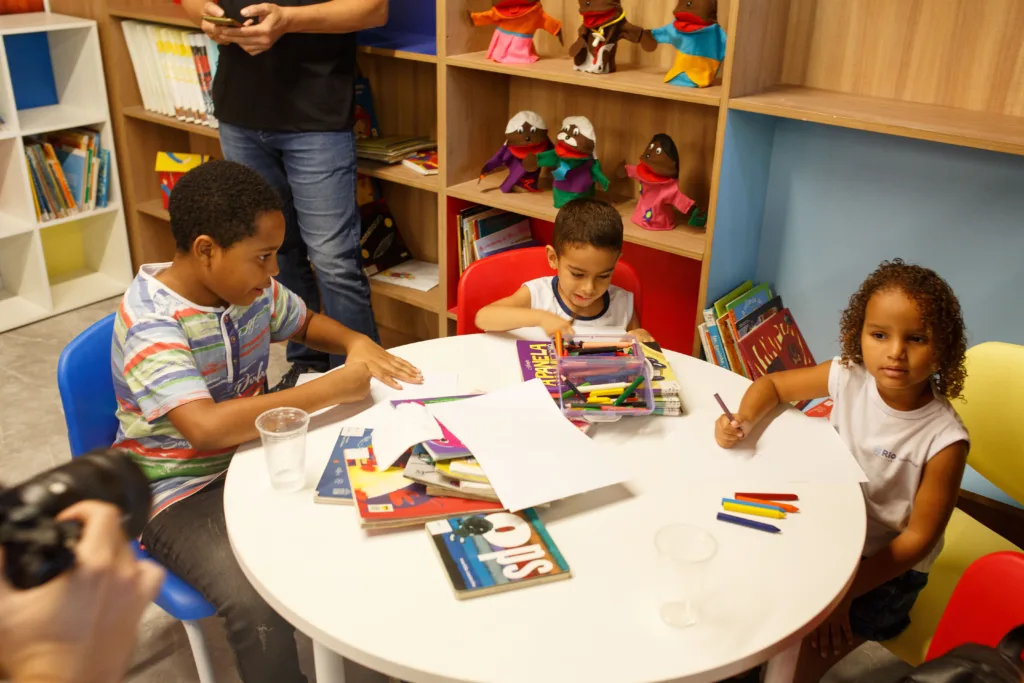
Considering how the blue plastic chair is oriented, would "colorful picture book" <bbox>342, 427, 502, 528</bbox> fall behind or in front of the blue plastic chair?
in front

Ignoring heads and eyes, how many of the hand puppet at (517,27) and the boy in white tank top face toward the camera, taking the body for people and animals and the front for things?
2

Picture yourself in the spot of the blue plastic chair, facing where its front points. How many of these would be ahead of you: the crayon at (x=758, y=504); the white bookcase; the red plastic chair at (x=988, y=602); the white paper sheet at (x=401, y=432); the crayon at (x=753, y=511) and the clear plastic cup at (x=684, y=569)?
5

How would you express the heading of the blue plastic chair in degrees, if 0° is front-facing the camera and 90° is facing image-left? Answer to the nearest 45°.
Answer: approximately 315°

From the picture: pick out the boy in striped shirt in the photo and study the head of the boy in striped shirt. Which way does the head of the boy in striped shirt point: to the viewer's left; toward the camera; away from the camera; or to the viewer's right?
to the viewer's right

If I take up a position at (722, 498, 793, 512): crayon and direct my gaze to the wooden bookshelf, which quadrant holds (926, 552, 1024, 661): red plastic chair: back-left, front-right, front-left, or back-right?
back-right

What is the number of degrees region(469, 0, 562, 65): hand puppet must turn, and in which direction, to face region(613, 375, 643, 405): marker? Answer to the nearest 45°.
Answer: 0° — it already faces it

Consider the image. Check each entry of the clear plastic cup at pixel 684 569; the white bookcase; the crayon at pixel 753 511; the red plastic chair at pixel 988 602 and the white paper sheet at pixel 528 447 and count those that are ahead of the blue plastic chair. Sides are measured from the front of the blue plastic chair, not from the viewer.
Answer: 4

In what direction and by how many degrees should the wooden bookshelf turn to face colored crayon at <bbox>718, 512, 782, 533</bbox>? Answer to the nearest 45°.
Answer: approximately 45° to its left

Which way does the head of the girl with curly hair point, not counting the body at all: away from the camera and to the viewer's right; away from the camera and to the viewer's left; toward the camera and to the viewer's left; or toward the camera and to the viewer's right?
toward the camera and to the viewer's left

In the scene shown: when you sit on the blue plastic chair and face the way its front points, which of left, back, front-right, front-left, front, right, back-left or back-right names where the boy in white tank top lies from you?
front-left

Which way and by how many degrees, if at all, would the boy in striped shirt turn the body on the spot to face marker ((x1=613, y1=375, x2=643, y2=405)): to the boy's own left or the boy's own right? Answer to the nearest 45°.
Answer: approximately 45° to the boy's own left

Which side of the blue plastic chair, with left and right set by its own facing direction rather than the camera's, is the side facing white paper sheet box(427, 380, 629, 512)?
front
